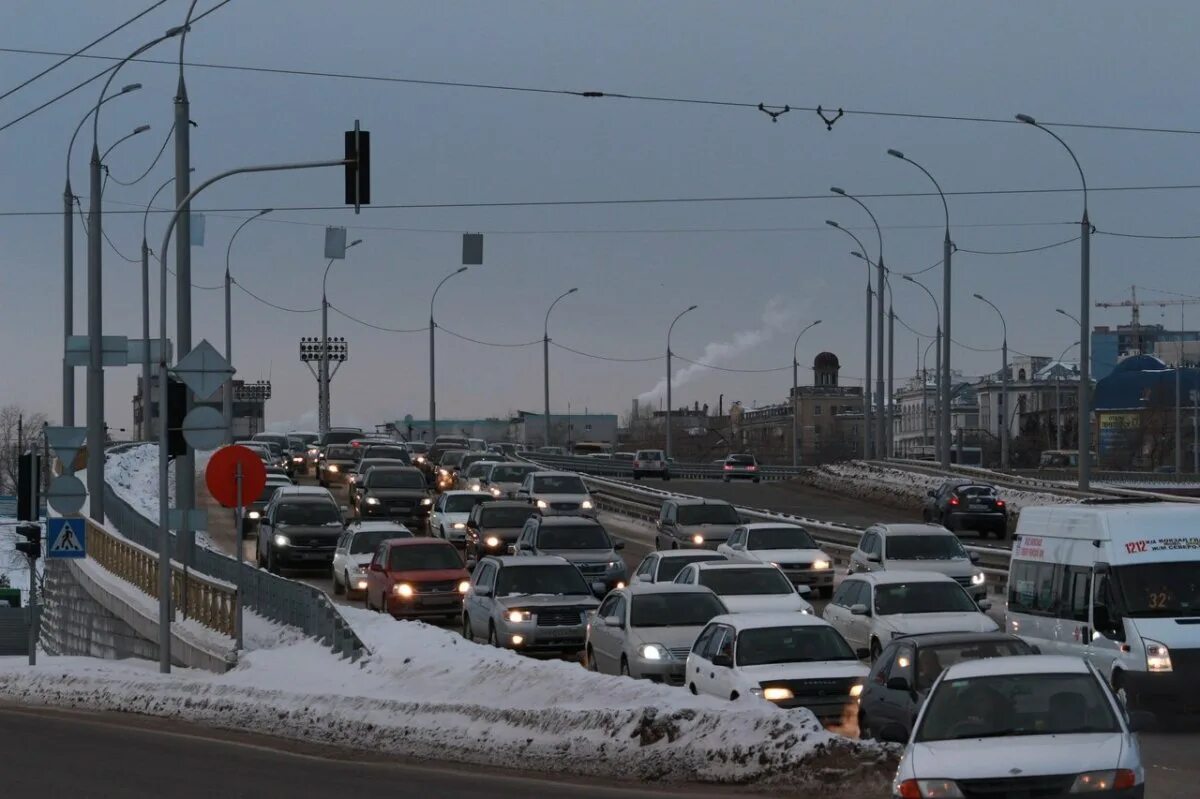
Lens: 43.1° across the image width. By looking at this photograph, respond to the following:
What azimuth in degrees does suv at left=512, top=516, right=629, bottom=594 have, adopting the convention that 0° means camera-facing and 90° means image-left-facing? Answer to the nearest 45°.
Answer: approximately 315°

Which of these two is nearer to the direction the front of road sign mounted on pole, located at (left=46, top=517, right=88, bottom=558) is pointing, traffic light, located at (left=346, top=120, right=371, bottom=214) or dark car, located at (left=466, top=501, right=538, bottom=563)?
the traffic light

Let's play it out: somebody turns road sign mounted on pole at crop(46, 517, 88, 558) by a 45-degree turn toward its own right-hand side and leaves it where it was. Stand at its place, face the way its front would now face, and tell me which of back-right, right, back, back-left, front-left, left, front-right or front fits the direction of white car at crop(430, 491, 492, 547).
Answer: back

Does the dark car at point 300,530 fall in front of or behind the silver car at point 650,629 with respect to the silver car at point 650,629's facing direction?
behind

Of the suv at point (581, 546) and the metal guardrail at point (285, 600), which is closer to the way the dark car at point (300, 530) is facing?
the metal guardrail

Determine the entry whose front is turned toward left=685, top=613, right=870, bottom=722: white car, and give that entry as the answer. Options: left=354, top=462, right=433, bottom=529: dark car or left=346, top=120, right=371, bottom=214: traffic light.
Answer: the dark car

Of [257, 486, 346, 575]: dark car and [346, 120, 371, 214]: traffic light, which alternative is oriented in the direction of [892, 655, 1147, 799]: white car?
the dark car

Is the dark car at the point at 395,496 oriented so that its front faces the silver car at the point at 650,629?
yes

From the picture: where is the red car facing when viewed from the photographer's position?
facing the viewer and to the right of the viewer

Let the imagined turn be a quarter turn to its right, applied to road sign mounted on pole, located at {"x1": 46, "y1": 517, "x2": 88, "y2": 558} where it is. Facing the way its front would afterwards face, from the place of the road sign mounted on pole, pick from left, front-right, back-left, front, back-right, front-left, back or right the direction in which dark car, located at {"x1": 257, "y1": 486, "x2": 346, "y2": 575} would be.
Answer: back-right

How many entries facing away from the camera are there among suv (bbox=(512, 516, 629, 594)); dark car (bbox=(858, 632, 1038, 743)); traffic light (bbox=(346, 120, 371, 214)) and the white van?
1

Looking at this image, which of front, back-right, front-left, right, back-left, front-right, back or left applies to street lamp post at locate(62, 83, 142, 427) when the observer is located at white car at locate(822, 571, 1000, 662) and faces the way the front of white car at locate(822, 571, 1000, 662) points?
back
